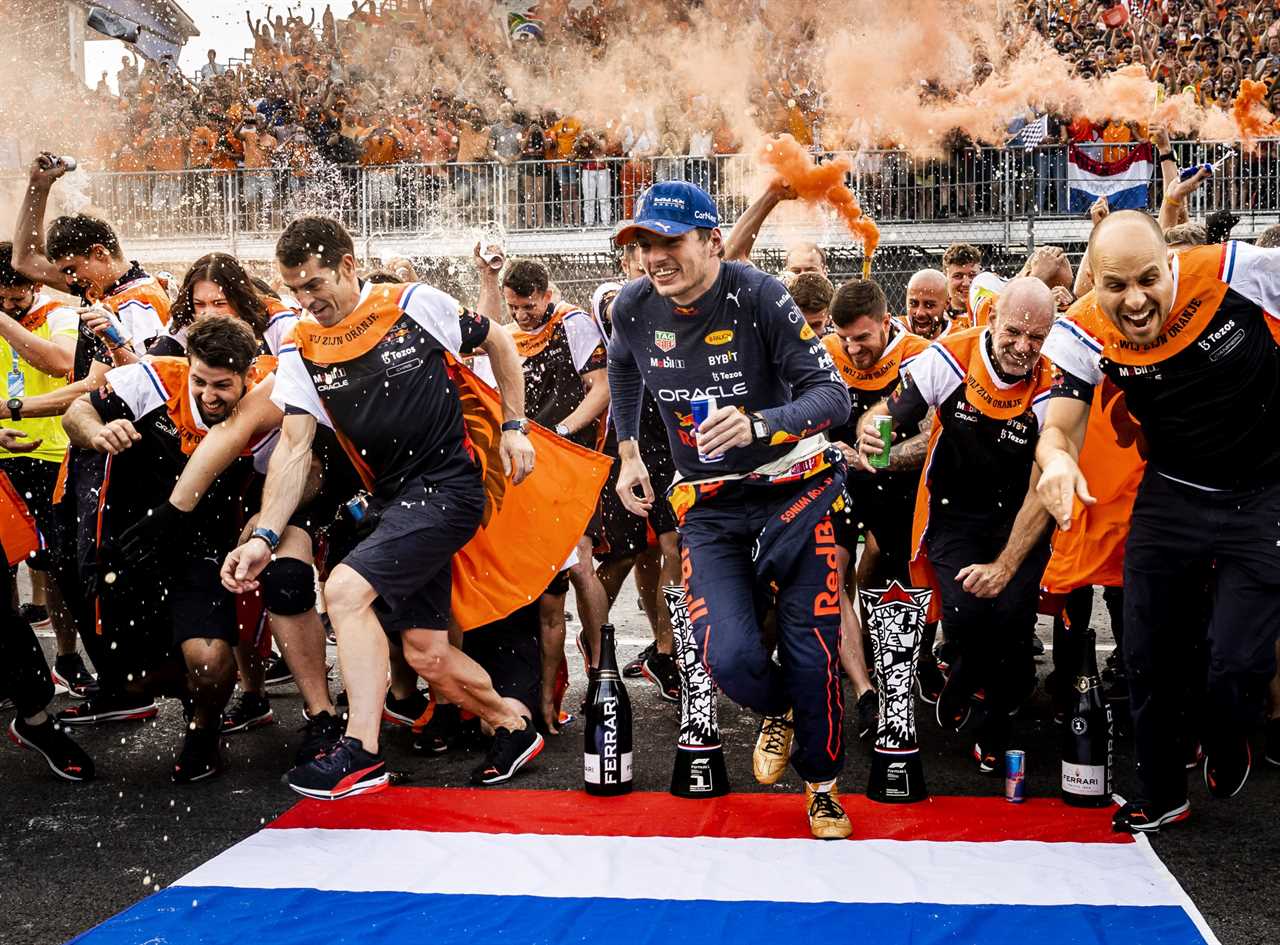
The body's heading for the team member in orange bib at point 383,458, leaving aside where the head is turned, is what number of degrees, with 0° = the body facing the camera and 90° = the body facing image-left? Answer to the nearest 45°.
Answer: approximately 45°

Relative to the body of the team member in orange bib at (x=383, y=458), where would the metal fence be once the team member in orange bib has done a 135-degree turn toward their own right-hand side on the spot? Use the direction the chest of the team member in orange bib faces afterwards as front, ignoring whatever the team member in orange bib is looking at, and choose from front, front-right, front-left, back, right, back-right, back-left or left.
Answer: front

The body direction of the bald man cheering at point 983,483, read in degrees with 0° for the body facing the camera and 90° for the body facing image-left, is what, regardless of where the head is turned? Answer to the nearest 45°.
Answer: approximately 0°

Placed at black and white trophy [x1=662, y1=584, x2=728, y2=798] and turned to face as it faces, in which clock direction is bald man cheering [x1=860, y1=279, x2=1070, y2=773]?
The bald man cheering is roughly at 8 o'clock from the black and white trophy.

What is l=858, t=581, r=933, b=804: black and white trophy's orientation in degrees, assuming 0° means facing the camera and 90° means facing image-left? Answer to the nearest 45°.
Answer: approximately 0°

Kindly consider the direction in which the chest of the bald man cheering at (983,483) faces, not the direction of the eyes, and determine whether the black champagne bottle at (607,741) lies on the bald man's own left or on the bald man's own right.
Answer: on the bald man's own right

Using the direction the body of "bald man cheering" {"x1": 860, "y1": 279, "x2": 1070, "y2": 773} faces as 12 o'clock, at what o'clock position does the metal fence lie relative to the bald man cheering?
The metal fence is roughly at 5 o'clock from the bald man cheering.
